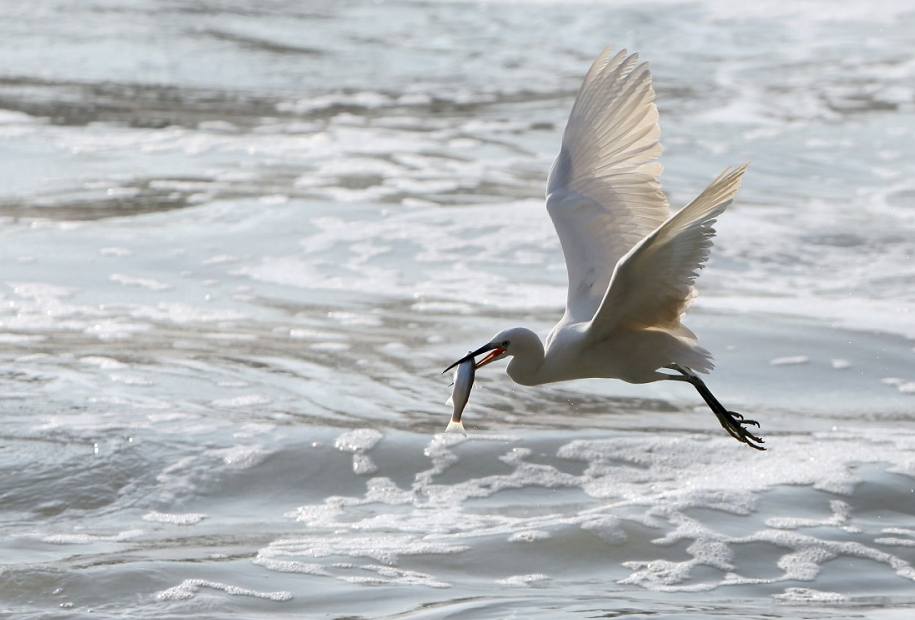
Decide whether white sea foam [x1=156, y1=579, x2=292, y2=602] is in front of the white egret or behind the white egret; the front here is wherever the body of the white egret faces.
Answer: in front

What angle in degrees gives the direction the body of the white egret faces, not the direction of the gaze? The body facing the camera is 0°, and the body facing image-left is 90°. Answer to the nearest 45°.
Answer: approximately 90°
